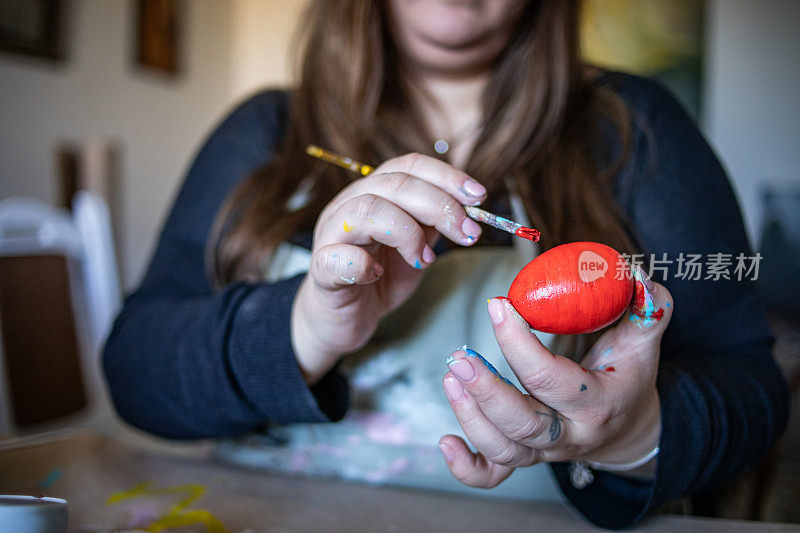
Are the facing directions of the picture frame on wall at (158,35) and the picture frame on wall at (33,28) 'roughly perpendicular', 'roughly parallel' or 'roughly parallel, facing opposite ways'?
roughly parallel

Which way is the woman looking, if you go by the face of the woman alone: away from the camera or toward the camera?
toward the camera

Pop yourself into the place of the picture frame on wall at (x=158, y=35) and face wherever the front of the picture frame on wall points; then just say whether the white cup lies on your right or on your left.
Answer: on your right

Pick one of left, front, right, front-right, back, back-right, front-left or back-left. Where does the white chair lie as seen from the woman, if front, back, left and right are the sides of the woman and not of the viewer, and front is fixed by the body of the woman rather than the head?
back-right

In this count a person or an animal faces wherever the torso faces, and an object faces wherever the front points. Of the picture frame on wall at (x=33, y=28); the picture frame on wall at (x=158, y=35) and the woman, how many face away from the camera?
0

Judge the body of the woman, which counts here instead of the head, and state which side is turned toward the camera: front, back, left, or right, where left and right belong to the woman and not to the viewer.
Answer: front

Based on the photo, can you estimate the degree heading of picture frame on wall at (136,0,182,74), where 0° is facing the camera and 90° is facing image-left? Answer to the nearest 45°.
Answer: approximately 315°

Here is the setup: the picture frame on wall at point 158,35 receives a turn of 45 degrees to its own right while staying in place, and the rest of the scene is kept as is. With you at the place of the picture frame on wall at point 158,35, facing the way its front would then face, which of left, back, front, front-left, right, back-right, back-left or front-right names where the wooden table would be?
front

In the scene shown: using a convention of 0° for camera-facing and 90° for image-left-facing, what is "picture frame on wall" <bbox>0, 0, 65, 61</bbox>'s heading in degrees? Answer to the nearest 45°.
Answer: approximately 315°

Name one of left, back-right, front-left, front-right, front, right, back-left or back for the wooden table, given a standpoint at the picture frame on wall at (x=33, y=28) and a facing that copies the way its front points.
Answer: front-right
